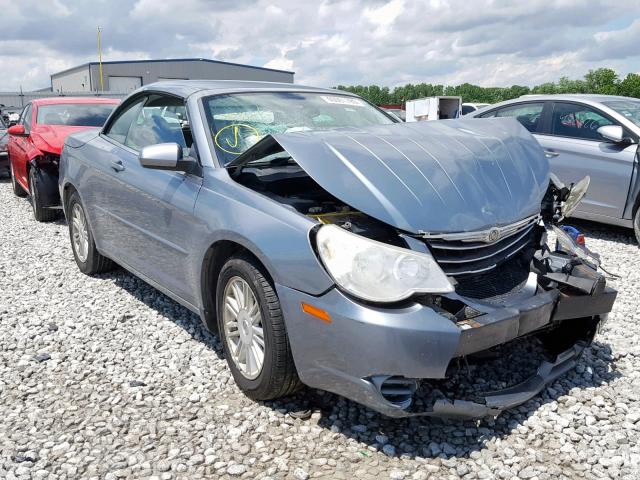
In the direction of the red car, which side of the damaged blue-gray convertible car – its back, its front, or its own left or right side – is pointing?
back

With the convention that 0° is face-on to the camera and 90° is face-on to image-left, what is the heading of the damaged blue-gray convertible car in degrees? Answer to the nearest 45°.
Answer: approximately 315°

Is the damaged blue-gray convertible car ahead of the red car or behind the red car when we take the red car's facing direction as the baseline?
ahead

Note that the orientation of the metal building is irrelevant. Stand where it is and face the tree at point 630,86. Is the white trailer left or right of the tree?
right

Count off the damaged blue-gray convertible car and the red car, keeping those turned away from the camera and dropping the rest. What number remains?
0

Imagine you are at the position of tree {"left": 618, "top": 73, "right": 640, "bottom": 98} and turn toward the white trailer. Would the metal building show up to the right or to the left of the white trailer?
right

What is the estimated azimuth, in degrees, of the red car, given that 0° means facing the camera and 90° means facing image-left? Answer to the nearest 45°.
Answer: approximately 315°

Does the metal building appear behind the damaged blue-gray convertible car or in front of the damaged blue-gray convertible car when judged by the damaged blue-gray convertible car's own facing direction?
behind

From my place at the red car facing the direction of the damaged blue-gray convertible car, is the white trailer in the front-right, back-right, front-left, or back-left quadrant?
back-left

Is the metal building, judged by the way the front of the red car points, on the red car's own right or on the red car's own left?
on the red car's own left

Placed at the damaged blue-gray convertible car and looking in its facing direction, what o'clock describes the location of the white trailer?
The white trailer is roughly at 8 o'clock from the damaged blue-gray convertible car.

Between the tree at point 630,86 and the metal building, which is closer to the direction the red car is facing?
the tree

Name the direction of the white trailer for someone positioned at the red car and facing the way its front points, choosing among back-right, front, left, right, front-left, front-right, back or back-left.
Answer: left
